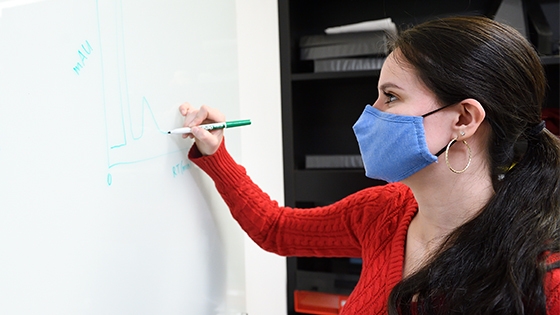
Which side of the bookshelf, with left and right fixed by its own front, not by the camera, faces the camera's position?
front

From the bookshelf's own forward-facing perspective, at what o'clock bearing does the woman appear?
The woman is roughly at 11 o'clock from the bookshelf.

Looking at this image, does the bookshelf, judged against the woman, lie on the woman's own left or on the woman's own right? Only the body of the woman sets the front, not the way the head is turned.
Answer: on the woman's own right

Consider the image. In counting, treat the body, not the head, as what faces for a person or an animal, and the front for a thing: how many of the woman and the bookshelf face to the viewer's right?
0

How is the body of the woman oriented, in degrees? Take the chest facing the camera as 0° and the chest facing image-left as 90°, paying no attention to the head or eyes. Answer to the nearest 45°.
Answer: approximately 45°

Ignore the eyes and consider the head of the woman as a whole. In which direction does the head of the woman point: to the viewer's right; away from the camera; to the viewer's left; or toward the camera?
to the viewer's left
